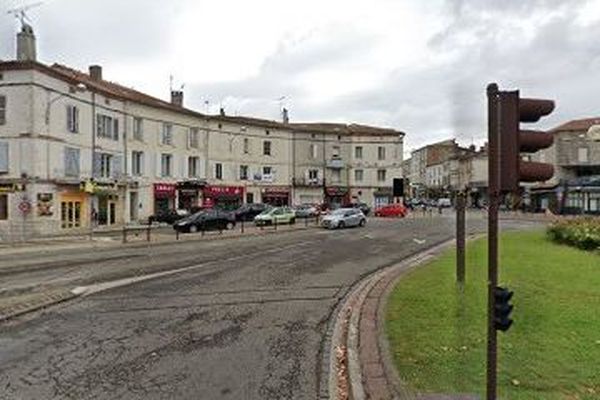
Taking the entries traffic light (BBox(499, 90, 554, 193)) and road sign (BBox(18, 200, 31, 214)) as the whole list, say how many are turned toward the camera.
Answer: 1

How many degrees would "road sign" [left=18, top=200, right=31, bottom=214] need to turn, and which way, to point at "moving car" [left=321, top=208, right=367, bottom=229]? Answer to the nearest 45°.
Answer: approximately 90° to its left

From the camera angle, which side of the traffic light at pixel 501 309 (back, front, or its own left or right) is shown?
right

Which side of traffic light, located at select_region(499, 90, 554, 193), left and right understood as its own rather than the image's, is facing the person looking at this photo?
right
